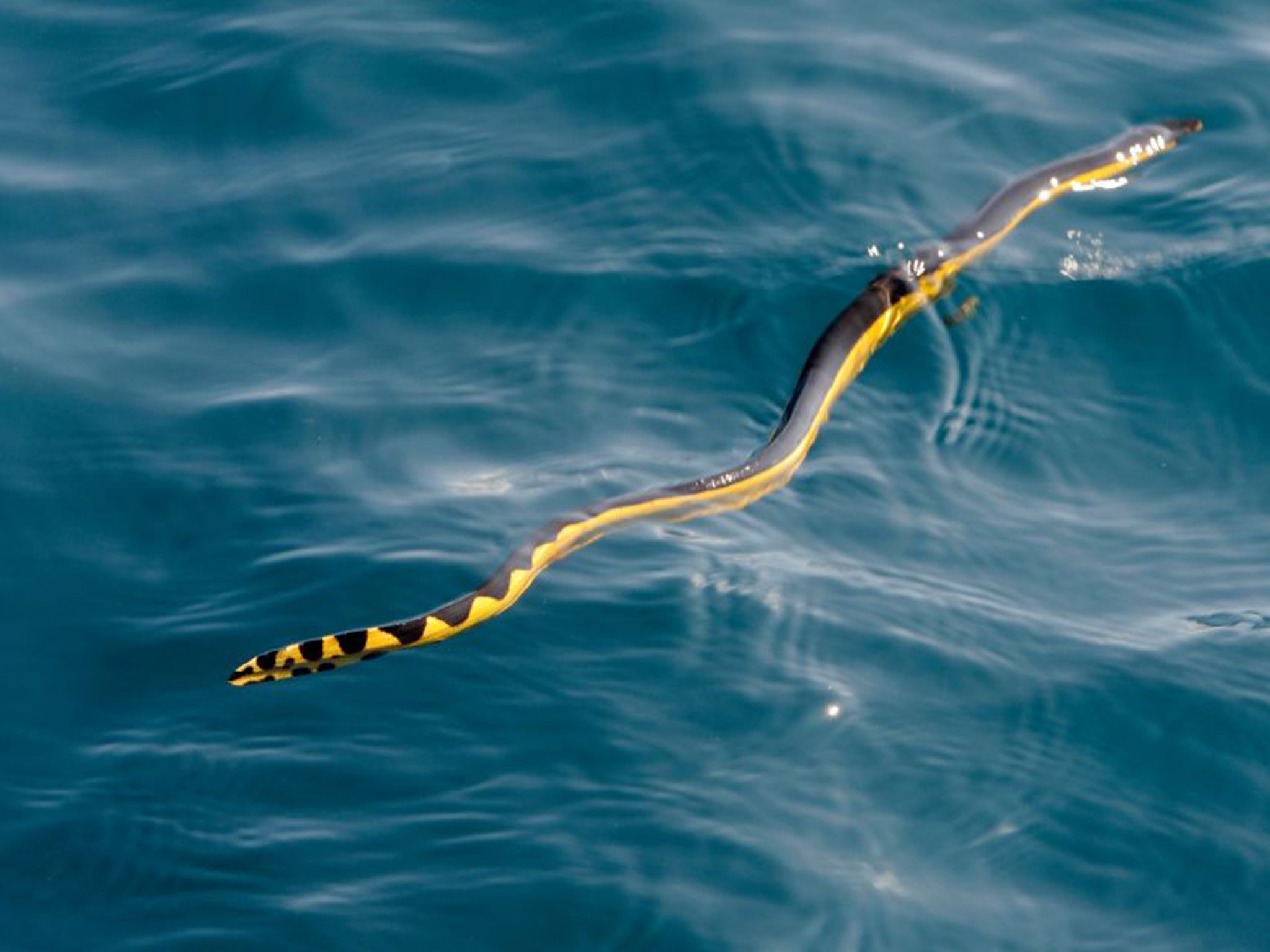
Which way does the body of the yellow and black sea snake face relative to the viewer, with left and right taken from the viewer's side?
facing away from the viewer and to the right of the viewer
